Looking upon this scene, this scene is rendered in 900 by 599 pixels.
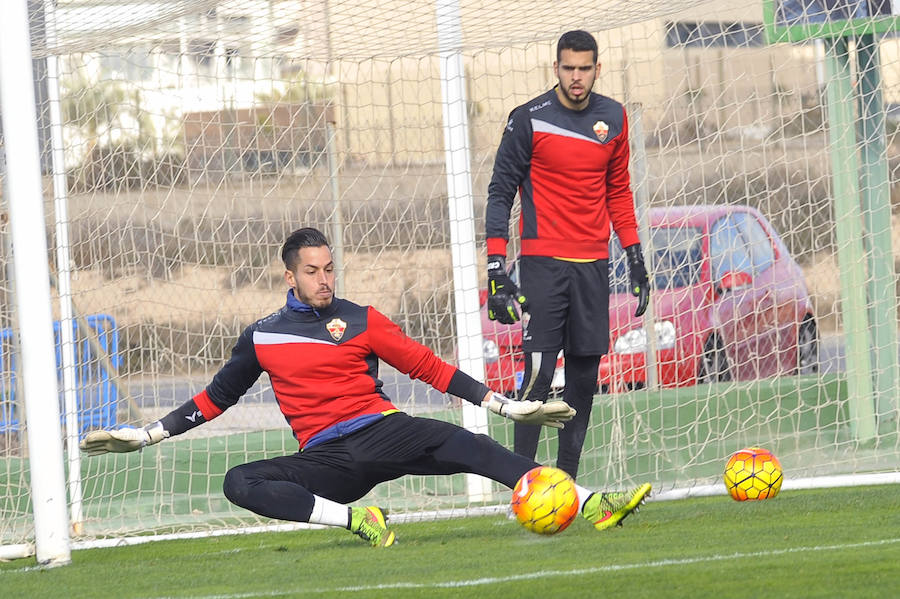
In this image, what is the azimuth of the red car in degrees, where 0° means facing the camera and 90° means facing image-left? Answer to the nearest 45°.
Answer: approximately 45°

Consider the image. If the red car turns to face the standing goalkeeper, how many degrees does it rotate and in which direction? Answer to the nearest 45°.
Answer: approximately 45° to its left

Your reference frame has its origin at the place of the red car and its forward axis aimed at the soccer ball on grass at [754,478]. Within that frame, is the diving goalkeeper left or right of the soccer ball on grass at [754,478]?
right

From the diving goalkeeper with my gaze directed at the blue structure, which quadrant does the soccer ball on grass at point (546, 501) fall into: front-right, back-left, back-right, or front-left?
back-right

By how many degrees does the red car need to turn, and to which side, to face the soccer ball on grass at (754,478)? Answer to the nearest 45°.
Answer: approximately 45° to its left

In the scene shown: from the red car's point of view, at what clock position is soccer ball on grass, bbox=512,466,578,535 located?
The soccer ball on grass is roughly at 11 o'clock from the red car.

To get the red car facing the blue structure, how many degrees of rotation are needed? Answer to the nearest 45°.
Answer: approximately 45° to its right

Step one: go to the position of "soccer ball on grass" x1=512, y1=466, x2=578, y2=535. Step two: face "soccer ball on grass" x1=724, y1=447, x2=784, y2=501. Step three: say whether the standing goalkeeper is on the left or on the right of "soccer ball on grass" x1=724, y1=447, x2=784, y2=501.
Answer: left
